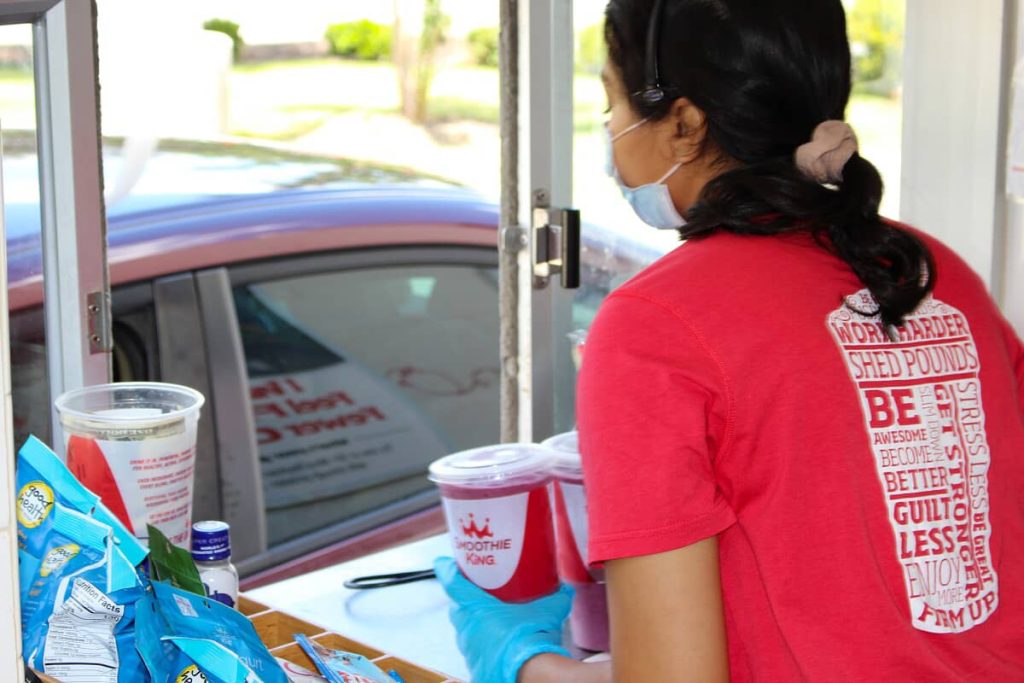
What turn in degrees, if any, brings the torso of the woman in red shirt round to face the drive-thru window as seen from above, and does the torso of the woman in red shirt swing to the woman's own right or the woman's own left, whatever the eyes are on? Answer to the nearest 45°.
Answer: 0° — they already face it

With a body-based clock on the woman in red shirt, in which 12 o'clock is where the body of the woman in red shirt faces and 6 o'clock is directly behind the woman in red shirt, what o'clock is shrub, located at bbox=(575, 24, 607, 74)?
The shrub is roughly at 1 o'clock from the woman in red shirt.

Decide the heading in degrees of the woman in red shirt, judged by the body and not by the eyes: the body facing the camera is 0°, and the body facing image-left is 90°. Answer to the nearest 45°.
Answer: approximately 135°

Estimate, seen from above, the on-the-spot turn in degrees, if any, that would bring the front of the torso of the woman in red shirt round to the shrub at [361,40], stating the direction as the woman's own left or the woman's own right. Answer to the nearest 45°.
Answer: approximately 45° to the woman's own right

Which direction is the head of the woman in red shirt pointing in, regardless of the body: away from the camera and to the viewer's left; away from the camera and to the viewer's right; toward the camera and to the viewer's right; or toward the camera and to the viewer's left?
away from the camera and to the viewer's left

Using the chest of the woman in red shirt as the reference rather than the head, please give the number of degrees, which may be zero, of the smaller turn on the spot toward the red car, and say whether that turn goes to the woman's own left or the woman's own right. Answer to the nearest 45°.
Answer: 0° — they already face it
